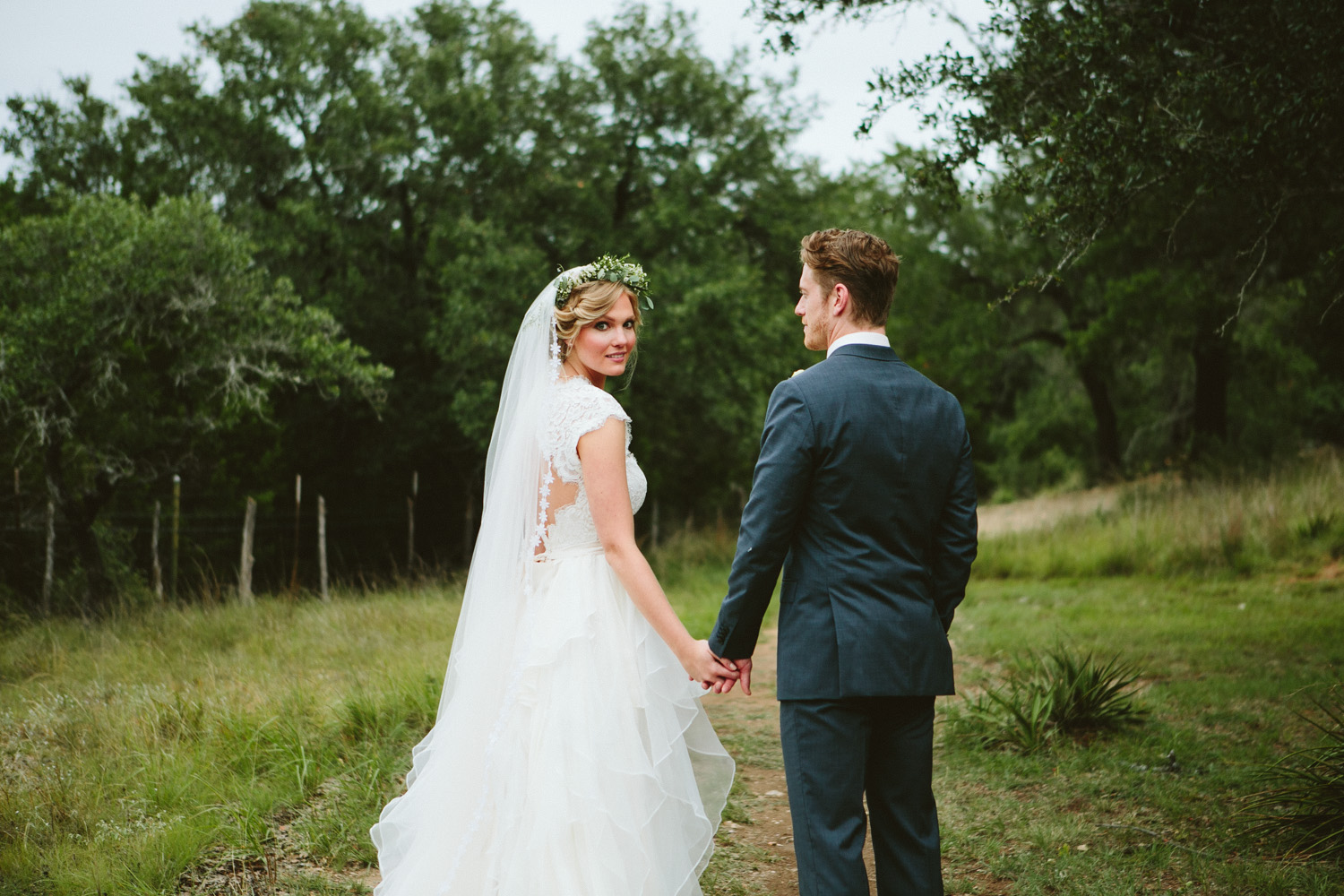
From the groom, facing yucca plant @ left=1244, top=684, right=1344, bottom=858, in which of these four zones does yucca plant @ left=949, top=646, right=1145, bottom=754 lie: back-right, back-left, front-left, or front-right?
front-left

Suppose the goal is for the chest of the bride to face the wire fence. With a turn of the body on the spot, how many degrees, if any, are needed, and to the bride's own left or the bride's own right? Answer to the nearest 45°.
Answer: approximately 45° to the bride's own left

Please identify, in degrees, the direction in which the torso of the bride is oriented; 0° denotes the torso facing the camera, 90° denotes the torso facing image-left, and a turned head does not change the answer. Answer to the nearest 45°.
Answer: approximately 225°

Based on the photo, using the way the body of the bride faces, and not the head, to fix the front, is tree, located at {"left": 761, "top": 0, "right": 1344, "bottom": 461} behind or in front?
in front

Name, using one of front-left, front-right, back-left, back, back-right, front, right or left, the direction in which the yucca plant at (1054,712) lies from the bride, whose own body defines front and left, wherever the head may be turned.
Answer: front

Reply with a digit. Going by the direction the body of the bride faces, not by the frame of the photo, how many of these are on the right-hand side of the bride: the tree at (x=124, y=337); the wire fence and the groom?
1

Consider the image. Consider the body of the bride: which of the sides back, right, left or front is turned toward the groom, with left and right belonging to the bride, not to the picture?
right
